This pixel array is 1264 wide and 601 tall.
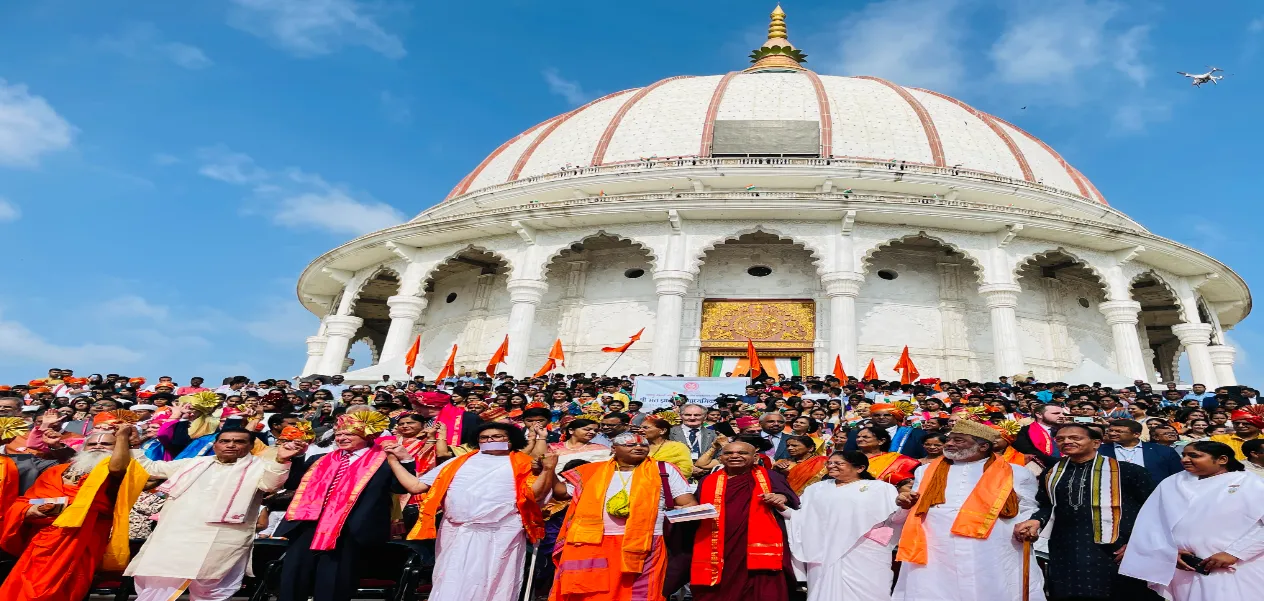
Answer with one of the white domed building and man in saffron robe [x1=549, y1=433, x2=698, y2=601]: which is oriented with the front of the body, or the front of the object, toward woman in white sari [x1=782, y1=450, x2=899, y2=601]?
the white domed building

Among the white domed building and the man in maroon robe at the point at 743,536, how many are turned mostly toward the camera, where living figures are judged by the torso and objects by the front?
2

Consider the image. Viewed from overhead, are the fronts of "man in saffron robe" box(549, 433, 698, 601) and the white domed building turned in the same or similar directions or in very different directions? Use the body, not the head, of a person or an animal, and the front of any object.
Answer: same or similar directions

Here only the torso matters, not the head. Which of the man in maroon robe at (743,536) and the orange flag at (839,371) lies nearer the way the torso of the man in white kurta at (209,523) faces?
the man in maroon robe

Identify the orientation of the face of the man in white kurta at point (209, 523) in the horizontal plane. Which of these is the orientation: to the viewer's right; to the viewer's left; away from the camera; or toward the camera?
toward the camera

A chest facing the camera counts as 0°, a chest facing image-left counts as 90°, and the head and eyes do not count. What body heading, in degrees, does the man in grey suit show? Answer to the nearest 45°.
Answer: approximately 0°

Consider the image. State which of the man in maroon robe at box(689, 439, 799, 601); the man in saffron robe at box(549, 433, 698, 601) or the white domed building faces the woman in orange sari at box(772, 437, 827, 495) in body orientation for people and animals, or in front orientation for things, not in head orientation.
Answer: the white domed building

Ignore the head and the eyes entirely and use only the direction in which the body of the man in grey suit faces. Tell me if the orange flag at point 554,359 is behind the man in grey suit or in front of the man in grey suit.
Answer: behind

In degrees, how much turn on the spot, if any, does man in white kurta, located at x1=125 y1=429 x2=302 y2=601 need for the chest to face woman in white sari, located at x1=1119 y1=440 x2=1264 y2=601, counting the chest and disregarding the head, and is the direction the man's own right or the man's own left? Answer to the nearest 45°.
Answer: approximately 45° to the man's own left

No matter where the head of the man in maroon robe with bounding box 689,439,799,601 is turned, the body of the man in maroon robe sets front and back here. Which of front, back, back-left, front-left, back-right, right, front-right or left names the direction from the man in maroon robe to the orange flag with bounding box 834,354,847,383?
back

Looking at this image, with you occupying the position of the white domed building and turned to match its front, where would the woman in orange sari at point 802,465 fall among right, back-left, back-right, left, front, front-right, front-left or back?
front

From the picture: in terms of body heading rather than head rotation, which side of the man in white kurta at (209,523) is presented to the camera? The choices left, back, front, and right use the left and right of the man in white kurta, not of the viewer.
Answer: front

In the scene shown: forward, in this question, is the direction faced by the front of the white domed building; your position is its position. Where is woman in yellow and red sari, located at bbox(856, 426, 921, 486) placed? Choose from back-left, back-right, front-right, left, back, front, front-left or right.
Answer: front

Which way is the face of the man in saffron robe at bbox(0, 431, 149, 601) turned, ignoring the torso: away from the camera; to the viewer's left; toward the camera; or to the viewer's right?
toward the camera

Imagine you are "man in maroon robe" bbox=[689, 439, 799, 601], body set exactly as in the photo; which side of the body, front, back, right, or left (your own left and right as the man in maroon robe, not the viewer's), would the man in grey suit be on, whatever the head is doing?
back

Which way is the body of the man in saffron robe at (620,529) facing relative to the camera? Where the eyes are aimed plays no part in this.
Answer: toward the camera
